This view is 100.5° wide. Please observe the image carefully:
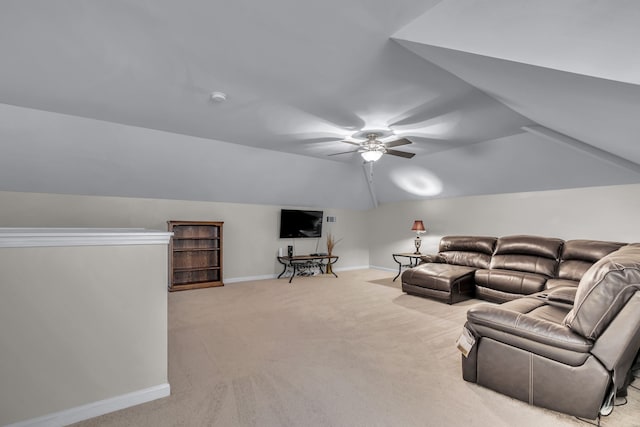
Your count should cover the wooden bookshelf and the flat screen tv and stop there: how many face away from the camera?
0

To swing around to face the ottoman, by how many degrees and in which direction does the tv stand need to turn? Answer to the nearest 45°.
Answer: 0° — it already faces it

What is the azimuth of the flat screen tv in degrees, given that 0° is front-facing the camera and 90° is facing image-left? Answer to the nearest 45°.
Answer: approximately 315°

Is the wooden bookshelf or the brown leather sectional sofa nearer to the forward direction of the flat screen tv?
the brown leather sectional sofa

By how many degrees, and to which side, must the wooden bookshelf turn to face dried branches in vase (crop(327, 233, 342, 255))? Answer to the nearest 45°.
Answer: approximately 45° to its left

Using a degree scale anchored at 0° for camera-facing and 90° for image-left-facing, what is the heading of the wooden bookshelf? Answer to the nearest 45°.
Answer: approximately 315°

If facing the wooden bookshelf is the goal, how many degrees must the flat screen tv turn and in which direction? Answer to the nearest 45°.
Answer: approximately 90° to its right

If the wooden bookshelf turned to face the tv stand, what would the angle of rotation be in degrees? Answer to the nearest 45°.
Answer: approximately 45° to its left

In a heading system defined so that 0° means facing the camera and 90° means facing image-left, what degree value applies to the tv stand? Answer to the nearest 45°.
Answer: approximately 315°
